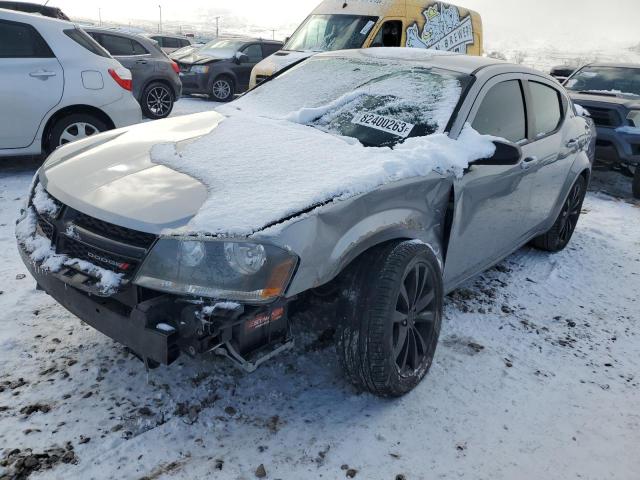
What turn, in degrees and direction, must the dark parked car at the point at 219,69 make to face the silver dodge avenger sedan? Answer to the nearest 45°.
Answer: approximately 45° to its left

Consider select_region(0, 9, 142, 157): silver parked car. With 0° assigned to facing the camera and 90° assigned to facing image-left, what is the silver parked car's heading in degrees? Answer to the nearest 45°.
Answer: approximately 90°

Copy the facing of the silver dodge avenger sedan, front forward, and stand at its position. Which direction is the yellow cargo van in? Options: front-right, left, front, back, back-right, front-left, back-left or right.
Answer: back-right

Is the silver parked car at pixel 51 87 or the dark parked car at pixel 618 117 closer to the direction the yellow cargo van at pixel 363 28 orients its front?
the silver parked car

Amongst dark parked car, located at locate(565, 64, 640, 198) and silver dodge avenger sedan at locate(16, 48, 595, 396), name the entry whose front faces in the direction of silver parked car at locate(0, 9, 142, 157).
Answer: the dark parked car

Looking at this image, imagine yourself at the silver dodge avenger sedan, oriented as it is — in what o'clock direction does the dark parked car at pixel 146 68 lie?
The dark parked car is roughly at 4 o'clock from the silver dodge avenger sedan.
